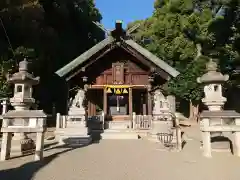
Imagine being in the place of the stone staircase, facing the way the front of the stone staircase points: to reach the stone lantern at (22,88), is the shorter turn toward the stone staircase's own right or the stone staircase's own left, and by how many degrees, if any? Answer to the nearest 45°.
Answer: approximately 45° to the stone staircase's own right

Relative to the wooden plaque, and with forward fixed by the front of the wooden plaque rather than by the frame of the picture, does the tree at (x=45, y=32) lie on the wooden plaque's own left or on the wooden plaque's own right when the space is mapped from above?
on the wooden plaque's own right

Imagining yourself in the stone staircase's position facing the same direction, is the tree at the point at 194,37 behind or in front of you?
behind

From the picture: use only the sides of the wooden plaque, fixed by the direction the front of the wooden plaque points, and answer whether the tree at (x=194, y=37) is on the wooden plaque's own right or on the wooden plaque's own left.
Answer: on the wooden plaque's own left

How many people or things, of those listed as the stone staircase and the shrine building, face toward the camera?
2

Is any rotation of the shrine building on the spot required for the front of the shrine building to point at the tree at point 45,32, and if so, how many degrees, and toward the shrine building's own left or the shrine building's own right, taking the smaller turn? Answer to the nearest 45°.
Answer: approximately 135° to the shrine building's own right

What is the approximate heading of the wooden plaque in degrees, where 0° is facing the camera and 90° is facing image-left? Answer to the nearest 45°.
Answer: approximately 0°

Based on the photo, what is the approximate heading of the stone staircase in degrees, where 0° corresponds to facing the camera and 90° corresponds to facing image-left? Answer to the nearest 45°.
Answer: approximately 0°

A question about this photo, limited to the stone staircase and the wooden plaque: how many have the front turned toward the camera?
2
